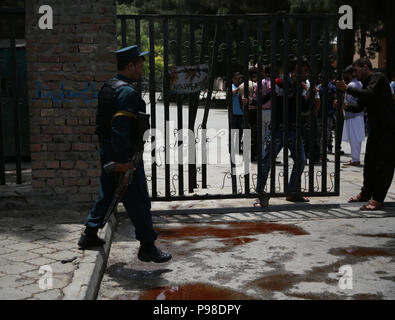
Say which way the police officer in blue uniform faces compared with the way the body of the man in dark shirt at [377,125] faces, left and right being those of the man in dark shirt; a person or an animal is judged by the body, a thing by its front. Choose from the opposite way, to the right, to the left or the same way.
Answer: the opposite way

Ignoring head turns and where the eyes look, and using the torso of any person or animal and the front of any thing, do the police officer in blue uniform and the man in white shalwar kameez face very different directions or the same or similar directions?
very different directions

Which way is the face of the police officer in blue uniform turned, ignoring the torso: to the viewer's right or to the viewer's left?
to the viewer's right

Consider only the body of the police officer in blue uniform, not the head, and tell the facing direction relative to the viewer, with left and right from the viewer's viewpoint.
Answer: facing to the right of the viewer

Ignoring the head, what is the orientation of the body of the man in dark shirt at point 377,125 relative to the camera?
to the viewer's left

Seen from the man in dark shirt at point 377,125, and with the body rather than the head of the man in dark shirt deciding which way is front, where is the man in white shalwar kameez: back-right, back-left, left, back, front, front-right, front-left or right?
right

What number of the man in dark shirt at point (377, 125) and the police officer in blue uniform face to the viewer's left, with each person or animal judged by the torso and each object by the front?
1
